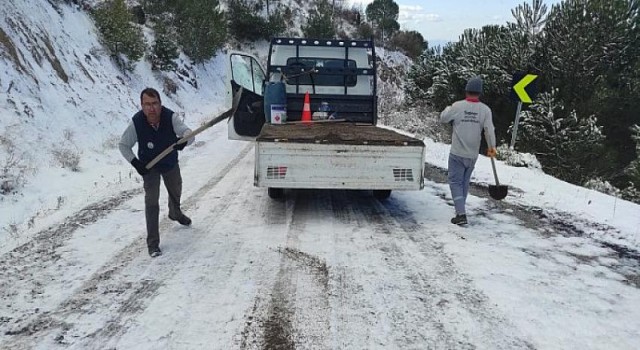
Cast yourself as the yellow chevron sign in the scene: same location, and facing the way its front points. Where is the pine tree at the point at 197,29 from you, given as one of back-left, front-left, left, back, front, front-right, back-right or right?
back-right

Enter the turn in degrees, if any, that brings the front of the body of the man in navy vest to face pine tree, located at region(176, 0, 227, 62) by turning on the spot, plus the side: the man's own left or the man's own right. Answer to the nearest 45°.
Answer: approximately 180°

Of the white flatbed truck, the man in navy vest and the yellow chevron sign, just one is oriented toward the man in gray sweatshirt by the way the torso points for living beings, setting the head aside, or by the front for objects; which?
the yellow chevron sign

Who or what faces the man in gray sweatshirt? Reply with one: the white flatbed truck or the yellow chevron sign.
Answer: the yellow chevron sign

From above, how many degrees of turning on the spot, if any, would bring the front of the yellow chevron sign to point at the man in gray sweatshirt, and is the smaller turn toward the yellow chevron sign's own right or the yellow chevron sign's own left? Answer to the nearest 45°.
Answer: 0° — it already faces them

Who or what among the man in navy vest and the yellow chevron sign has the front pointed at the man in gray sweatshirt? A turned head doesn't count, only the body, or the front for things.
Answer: the yellow chevron sign

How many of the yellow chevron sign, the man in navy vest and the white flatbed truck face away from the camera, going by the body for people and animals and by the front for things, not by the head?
1

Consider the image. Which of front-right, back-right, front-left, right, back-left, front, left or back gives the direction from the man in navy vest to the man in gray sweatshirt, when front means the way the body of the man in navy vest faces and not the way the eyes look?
left

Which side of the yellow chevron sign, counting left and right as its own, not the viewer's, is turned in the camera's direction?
front

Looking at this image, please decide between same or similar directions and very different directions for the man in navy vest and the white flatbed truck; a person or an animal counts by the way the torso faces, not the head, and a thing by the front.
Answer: very different directions

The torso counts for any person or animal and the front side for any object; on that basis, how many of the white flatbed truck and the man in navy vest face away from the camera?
1

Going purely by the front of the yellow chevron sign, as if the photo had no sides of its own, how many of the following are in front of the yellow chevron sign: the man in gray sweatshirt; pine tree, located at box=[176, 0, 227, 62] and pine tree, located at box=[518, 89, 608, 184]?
1

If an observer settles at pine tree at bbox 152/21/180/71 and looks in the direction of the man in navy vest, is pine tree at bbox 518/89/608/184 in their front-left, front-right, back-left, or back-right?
front-left

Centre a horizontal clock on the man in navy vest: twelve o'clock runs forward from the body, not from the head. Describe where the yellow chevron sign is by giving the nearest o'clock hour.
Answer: The yellow chevron sign is roughly at 8 o'clock from the man in navy vest.

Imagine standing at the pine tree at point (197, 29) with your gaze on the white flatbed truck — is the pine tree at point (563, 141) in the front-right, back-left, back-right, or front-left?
front-left

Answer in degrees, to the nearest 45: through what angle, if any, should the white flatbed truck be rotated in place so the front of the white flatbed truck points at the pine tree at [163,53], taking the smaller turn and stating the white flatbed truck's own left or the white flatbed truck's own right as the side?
approximately 45° to the white flatbed truck's own left

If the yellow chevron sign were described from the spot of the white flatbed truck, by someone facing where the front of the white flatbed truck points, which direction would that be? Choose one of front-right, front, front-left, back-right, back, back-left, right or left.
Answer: front-right

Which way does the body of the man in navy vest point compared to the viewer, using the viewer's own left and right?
facing the viewer

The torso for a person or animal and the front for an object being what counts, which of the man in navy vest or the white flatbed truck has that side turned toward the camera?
the man in navy vest

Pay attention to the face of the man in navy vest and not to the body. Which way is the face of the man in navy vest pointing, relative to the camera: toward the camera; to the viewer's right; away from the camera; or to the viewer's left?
toward the camera

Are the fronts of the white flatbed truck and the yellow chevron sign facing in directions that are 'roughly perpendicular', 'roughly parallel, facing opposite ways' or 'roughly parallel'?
roughly parallel, facing opposite ways

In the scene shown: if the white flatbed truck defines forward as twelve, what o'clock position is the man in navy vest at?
The man in navy vest is roughly at 7 o'clock from the white flatbed truck.

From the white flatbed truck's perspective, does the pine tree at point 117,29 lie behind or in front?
in front
